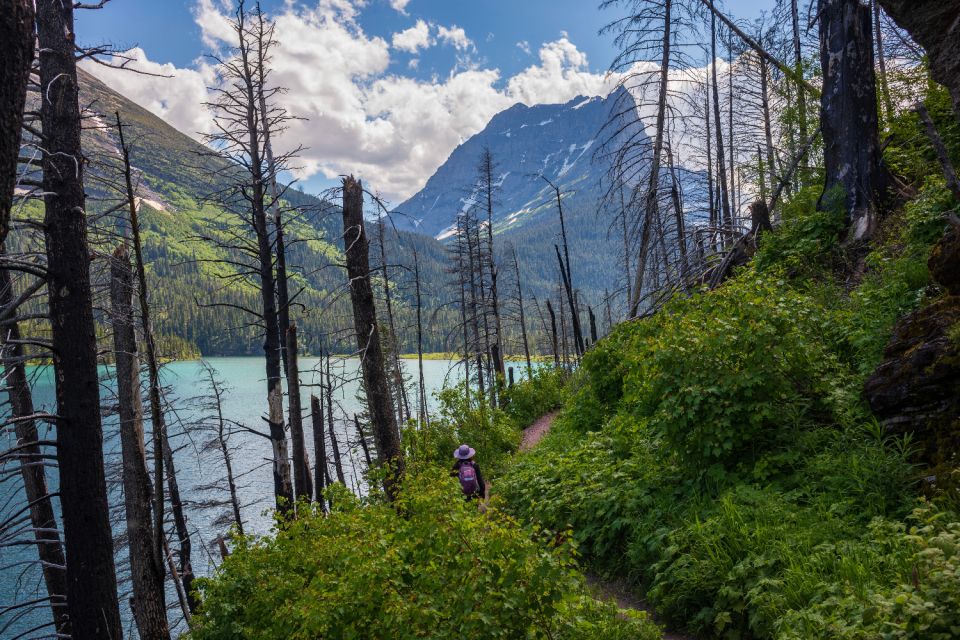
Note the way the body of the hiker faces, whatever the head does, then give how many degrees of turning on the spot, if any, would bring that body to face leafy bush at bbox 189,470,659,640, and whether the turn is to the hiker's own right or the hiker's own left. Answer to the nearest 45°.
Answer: approximately 180°

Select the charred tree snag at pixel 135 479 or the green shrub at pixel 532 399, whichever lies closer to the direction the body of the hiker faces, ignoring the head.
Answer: the green shrub

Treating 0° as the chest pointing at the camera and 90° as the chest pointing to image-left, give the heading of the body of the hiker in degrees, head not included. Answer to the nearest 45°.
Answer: approximately 180°

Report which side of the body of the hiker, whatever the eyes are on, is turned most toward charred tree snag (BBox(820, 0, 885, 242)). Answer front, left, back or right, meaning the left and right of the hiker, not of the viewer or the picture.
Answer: right

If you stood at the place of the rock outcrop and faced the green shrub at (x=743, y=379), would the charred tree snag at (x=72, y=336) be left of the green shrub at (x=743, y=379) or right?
left

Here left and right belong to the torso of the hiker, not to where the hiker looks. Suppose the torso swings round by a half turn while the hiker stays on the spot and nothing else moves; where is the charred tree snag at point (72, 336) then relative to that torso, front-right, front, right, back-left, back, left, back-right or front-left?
front-right

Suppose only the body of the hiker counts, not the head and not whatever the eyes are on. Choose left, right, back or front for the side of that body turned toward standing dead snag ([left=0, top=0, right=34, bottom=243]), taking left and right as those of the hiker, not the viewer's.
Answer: back

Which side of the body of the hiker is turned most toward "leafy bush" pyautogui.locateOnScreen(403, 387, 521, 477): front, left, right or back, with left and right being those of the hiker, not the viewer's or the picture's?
front
